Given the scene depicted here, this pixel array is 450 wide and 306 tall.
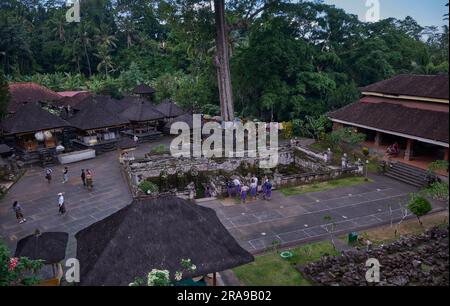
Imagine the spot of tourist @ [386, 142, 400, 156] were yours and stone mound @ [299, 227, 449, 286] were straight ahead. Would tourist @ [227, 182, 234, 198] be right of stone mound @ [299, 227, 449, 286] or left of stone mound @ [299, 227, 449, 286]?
right

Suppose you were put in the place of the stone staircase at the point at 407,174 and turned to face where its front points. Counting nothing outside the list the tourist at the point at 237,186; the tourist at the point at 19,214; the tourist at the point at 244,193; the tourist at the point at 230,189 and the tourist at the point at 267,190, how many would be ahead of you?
5

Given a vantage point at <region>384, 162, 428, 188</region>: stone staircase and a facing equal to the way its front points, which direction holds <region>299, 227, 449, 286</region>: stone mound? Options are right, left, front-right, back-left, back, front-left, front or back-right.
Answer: front-left

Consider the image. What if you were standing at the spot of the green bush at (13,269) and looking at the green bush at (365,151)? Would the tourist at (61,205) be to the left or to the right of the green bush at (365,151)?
left

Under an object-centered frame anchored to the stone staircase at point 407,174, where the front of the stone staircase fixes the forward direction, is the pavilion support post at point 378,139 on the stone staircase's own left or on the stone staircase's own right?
on the stone staircase's own right

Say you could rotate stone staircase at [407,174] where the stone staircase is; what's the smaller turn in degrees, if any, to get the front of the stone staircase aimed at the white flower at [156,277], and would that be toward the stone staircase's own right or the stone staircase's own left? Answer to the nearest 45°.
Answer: approximately 45° to the stone staircase's own left

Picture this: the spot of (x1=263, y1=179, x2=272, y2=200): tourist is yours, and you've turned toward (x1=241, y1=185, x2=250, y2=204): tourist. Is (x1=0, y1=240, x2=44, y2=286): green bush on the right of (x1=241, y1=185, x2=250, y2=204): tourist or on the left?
left

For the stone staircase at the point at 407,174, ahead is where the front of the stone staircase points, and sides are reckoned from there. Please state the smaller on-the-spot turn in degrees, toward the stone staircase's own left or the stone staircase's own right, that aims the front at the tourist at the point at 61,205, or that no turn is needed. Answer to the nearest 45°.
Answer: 0° — it already faces them

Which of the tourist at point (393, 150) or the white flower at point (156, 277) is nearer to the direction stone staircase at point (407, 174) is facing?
the white flower

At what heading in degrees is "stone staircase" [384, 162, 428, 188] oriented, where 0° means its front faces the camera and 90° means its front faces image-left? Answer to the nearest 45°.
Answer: approximately 45°

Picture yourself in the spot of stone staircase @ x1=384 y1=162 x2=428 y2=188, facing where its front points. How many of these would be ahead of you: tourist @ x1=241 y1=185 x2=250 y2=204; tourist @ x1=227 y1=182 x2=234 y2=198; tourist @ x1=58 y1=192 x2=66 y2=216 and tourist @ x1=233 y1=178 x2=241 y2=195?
4

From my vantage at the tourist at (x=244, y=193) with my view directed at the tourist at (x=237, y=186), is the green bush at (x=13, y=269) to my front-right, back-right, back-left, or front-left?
back-left

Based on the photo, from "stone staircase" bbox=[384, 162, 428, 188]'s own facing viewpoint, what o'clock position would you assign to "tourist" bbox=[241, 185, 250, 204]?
The tourist is roughly at 12 o'clock from the stone staircase.
